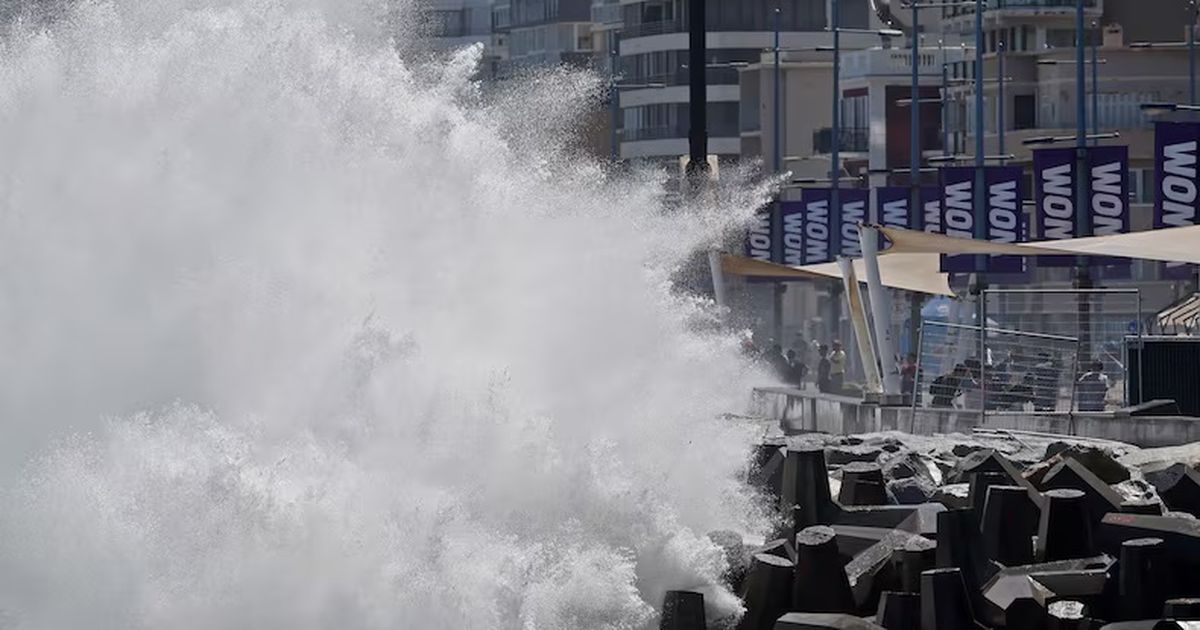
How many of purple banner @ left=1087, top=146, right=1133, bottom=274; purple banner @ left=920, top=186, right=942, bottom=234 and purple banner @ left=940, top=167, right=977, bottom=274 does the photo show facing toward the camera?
3

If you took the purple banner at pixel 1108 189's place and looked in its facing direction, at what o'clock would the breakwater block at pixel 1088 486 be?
The breakwater block is roughly at 12 o'clock from the purple banner.

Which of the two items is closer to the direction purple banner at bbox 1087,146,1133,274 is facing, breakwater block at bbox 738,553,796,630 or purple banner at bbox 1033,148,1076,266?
the breakwater block

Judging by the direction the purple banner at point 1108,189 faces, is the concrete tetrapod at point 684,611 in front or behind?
in front

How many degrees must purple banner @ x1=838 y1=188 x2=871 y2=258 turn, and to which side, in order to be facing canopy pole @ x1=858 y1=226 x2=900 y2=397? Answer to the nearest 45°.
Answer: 0° — it already faces it

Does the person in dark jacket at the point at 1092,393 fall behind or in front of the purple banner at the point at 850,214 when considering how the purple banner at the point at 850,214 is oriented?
in front

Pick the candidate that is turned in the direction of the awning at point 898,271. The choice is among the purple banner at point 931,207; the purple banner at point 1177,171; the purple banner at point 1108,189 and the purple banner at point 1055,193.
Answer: the purple banner at point 931,207

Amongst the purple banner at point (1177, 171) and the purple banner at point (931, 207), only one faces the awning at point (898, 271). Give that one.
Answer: the purple banner at point (931, 207)

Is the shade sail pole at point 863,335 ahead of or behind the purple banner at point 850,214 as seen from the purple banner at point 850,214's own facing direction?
ahead
